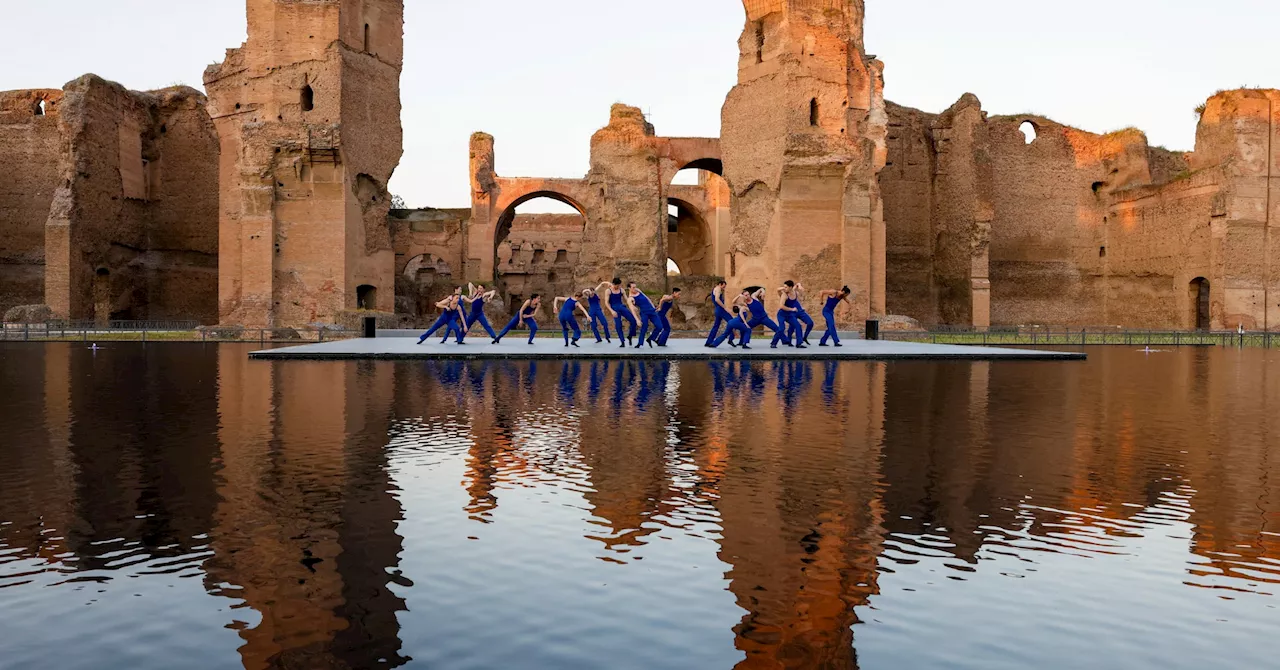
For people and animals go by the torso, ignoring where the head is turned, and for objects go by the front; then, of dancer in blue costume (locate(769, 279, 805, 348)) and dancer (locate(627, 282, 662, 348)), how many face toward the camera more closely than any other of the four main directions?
2

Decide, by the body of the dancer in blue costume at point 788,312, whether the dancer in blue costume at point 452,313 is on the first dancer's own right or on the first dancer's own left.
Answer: on the first dancer's own right

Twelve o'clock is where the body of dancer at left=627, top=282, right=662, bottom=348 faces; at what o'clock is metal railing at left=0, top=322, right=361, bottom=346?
The metal railing is roughly at 4 o'clock from the dancer.

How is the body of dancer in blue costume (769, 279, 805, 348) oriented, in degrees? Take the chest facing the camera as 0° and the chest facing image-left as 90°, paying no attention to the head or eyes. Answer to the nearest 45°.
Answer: approximately 0°

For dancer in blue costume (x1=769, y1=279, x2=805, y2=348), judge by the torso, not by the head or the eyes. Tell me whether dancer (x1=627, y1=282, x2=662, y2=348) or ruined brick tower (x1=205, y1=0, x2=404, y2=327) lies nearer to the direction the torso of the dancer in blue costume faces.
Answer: the dancer

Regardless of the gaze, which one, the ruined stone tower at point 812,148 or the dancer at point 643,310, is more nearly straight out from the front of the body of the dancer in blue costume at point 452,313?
the dancer

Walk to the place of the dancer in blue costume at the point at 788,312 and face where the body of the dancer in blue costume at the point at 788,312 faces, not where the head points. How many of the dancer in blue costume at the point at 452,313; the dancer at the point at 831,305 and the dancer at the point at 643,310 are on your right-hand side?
2

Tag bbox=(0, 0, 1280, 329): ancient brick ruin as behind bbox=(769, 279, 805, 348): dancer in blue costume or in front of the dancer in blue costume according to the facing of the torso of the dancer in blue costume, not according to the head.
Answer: behind

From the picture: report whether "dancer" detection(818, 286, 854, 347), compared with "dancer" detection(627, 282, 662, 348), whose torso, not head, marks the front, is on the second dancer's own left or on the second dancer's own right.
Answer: on the second dancer's own left

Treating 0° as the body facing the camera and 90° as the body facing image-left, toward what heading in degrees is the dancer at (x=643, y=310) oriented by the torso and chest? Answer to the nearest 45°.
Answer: approximately 0°

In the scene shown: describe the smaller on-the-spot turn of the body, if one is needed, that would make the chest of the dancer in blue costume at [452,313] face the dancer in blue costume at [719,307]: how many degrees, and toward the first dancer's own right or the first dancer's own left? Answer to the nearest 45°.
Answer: approximately 45° to the first dancer's own left

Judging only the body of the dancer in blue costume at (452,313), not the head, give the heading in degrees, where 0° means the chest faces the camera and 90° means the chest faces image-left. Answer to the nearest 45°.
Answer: approximately 315°
